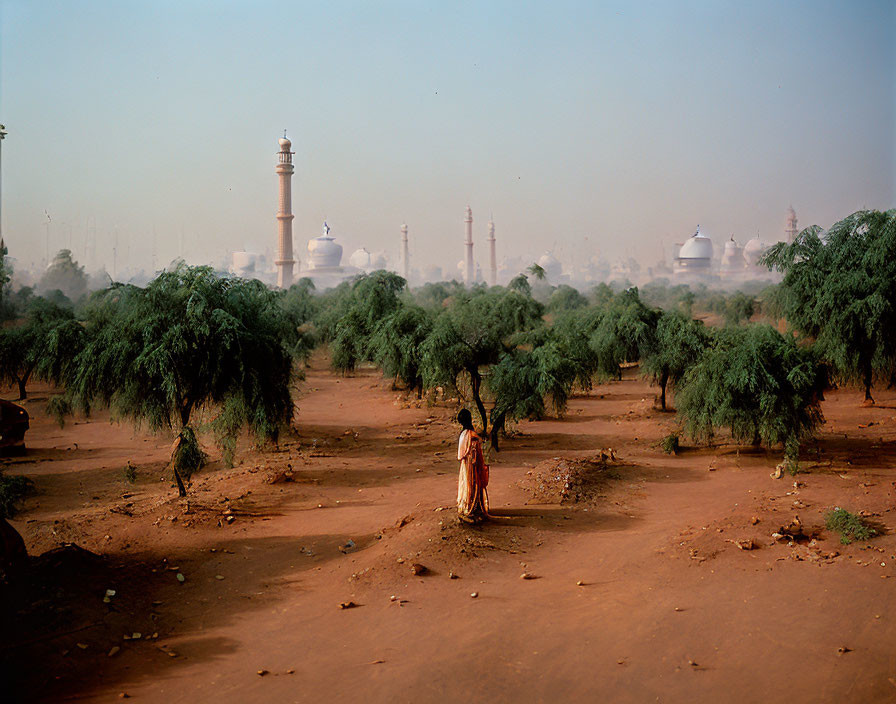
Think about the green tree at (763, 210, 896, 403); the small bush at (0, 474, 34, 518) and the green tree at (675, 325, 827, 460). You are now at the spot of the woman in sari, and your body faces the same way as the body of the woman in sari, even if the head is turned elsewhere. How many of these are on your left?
1

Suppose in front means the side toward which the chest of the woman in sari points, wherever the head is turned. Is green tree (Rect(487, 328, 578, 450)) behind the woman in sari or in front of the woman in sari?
in front

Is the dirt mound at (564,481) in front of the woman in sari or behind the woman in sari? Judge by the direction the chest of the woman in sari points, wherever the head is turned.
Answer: in front

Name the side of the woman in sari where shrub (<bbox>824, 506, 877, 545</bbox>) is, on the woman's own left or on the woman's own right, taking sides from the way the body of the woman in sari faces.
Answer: on the woman's own right

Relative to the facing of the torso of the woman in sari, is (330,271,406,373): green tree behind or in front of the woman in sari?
in front

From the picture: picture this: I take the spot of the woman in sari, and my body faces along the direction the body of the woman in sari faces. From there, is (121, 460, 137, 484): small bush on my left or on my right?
on my left

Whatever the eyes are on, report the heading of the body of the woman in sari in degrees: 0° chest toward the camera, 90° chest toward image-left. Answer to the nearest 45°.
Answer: approximately 180°

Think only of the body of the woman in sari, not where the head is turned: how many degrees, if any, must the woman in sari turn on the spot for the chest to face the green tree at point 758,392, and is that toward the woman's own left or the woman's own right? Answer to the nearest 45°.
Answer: approximately 45° to the woman's own right
